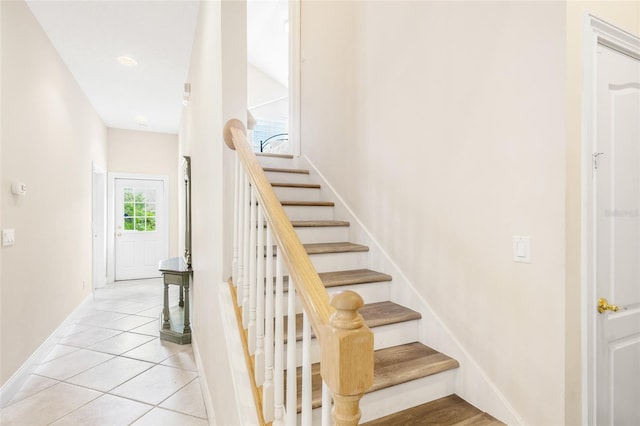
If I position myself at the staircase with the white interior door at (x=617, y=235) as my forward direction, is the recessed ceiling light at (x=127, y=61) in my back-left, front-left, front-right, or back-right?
back-left

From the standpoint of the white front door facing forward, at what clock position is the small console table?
The small console table is roughly at 12 o'clock from the white front door.

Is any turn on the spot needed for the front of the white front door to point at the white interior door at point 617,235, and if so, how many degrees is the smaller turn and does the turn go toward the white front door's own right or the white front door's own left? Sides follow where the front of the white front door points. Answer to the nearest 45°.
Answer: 0° — it already faces it

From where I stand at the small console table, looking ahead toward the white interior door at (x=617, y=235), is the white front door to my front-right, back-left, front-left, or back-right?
back-left

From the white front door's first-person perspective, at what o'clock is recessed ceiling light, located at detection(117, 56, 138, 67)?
The recessed ceiling light is roughly at 12 o'clock from the white front door.

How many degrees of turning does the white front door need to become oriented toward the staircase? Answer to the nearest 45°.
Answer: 0° — it already faces it

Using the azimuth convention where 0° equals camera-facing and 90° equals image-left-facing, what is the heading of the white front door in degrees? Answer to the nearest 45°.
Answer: approximately 0°
